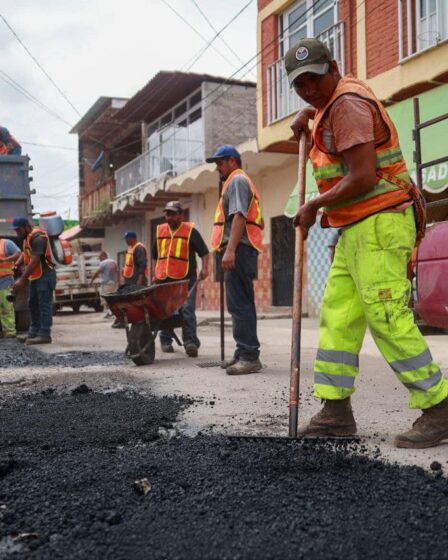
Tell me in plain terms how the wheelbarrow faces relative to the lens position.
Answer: facing the viewer and to the left of the viewer

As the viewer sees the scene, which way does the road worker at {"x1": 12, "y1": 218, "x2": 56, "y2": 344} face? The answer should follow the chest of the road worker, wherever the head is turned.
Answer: to the viewer's left

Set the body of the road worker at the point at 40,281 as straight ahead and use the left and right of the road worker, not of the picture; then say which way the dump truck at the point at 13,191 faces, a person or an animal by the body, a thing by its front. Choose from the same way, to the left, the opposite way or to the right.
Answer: to the right

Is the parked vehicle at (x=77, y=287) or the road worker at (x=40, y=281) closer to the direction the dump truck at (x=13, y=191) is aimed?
the parked vehicle

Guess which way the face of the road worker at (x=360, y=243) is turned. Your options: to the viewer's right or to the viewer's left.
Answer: to the viewer's left

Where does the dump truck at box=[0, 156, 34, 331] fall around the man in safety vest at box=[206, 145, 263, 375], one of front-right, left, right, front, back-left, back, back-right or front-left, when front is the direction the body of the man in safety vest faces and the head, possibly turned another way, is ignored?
front-right

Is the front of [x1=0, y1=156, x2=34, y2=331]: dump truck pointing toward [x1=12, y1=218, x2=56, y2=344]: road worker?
no

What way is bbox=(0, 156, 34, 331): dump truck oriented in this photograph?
away from the camera

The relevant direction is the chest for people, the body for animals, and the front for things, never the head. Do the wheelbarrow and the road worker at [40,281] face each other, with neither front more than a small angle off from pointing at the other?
no

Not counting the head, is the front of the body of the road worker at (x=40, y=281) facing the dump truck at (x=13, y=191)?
no

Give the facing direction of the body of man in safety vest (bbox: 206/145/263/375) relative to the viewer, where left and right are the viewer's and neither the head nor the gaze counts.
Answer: facing to the left of the viewer
